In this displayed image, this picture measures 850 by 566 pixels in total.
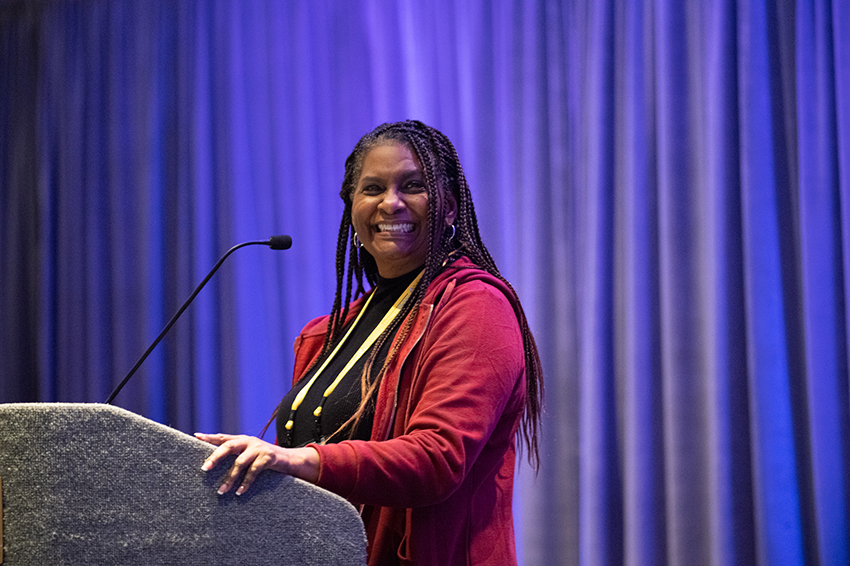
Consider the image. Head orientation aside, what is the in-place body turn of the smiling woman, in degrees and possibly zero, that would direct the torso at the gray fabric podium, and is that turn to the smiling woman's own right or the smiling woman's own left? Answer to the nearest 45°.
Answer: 0° — they already face it

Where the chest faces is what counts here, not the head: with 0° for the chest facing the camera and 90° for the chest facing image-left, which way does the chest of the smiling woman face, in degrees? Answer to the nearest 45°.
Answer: approximately 45°
